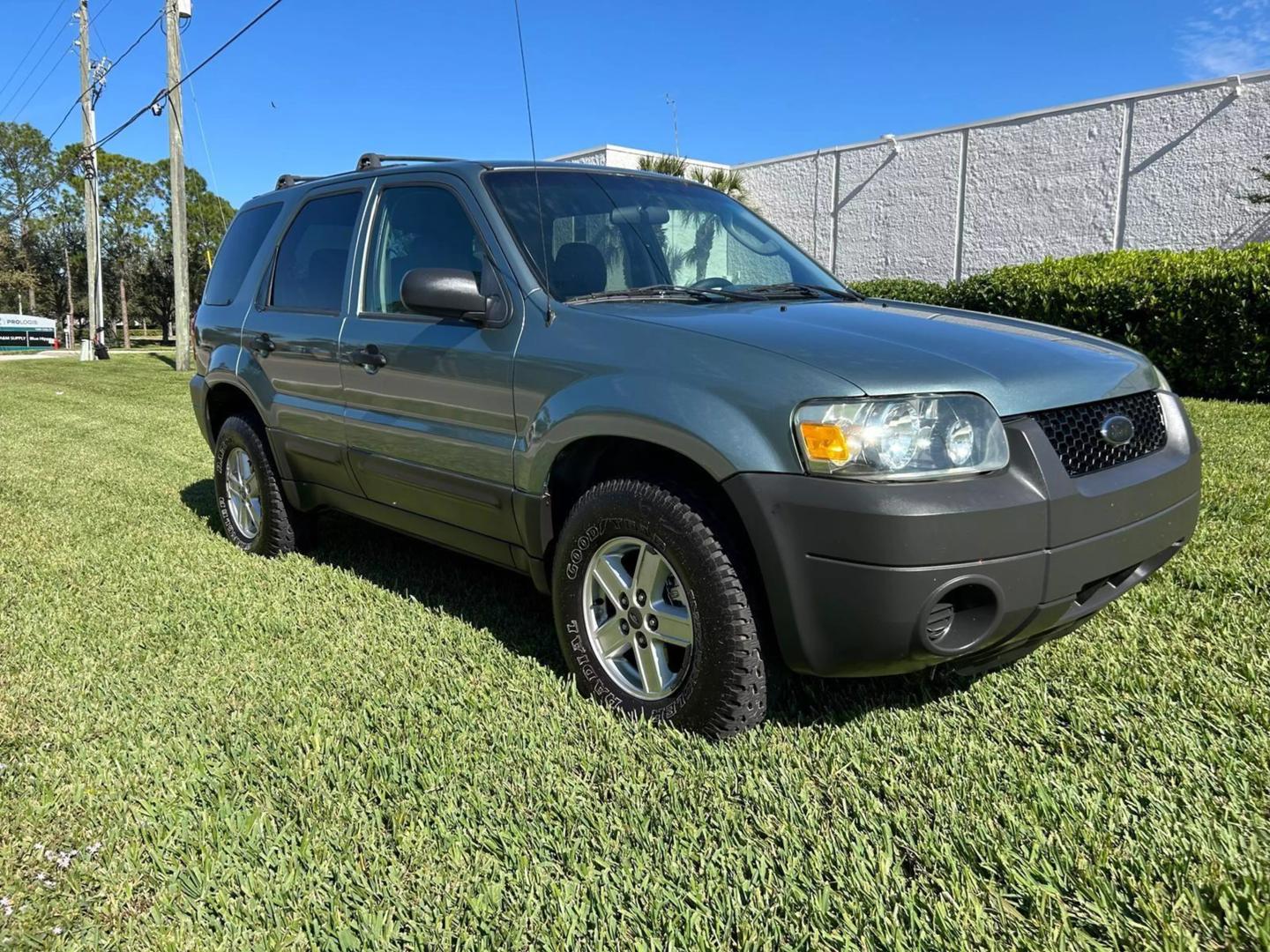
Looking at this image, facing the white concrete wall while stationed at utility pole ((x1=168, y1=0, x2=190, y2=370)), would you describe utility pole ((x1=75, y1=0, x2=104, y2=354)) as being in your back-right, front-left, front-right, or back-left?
back-left

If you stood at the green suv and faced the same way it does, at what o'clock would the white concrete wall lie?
The white concrete wall is roughly at 8 o'clock from the green suv.

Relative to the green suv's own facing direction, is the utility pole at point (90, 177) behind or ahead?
behind

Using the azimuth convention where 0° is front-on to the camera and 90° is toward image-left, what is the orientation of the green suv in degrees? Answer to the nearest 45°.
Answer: approximately 315°

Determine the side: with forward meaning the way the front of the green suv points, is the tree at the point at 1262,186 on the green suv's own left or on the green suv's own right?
on the green suv's own left

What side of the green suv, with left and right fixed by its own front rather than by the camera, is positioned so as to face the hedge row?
left

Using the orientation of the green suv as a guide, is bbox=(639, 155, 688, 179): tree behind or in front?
behind

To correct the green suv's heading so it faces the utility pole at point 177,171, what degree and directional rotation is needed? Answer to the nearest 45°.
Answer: approximately 180°
